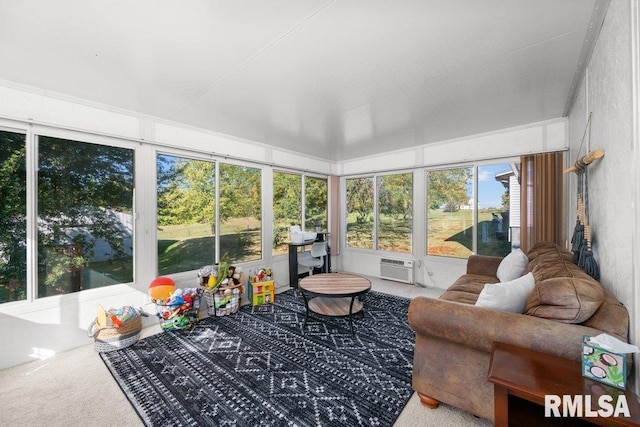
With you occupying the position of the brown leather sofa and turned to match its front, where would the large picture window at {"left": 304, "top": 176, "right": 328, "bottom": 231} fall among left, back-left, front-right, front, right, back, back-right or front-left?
front-right

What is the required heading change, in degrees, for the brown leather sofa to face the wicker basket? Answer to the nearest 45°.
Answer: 0° — it already faces it

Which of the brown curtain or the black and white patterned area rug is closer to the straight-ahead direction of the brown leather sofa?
the black and white patterned area rug

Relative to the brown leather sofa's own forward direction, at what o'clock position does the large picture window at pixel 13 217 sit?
The large picture window is roughly at 11 o'clock from the brown leather sofa.

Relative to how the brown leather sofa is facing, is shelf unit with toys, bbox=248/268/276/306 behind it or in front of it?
in front

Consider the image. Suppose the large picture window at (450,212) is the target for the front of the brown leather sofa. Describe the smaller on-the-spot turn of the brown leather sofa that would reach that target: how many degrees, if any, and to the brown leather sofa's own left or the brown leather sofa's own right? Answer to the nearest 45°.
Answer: approximately 90° to the brown leather sofa's own right

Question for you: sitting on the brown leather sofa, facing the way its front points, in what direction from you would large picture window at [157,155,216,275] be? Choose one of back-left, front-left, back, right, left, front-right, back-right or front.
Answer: front

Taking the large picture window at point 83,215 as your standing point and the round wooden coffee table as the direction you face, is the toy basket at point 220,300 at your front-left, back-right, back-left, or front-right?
front-left

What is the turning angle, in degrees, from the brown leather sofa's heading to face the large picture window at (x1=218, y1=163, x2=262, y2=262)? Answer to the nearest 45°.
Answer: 0° — it already faces it

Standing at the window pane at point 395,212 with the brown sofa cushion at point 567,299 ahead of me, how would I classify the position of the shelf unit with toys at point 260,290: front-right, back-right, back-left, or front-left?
front-right

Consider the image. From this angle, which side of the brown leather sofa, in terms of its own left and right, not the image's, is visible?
left

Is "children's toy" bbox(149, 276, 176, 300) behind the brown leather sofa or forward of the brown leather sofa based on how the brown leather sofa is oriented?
forward

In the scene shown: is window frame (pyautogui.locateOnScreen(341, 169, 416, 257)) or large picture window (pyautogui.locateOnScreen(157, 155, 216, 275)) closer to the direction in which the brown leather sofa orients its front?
the large picture window

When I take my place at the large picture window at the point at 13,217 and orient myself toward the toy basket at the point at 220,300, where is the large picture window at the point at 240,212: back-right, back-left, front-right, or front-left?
front-left

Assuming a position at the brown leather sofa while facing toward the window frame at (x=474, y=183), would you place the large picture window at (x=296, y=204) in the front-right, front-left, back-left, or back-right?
front-left
